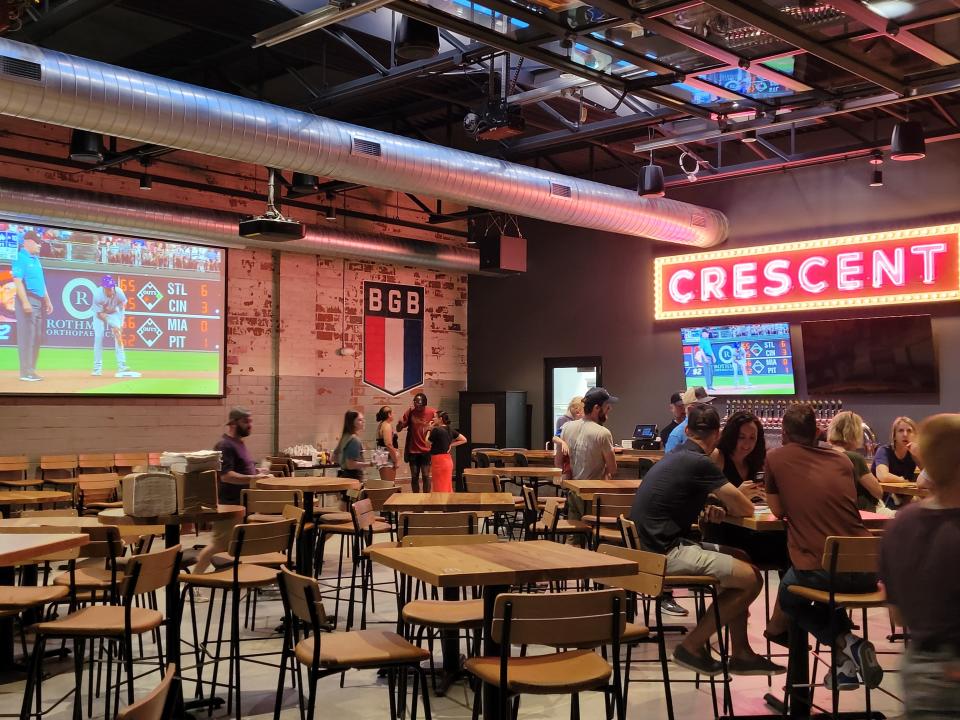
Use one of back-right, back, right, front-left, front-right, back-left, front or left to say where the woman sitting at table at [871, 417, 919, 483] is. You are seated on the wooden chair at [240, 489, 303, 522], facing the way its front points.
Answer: right

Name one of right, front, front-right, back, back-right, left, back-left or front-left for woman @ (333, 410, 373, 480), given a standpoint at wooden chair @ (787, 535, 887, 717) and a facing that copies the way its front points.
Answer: front

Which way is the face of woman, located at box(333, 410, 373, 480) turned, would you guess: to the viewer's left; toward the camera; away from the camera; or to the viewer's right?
to the viewer's right

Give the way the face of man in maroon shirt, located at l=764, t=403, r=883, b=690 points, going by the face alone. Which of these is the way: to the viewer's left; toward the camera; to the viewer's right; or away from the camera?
away from the camera

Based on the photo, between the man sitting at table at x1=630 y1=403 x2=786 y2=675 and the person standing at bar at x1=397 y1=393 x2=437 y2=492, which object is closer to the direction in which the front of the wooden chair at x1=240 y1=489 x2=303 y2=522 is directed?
the person standing at bar

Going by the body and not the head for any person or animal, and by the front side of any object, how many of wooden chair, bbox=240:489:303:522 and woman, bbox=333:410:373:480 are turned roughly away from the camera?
1

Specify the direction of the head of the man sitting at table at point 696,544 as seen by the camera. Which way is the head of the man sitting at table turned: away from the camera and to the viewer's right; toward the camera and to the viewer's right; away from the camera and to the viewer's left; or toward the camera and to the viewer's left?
away from the camera and to the viewer's right

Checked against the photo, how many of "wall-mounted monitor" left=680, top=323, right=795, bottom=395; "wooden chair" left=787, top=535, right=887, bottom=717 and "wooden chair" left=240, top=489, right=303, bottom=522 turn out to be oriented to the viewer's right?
0

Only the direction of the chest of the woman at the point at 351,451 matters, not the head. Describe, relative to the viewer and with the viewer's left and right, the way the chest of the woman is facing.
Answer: facing to the right of the viewer

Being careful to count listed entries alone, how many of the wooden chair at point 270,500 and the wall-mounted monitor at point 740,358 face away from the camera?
1

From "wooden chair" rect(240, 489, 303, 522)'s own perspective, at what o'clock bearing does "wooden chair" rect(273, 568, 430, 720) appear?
"wooden chair" rect(273, 568, 430, 720) is roughly at 6 o'clock from "wooden chair" rect(240, 489, 303, 522).

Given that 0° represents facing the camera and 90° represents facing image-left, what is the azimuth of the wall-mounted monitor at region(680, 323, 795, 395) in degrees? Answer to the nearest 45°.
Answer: approximately 45°

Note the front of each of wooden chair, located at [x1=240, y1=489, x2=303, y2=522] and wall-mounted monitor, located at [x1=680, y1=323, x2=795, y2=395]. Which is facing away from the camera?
the wooden chair

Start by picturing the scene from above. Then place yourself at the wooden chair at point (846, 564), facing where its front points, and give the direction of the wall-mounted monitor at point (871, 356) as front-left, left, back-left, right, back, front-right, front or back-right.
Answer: front-right
